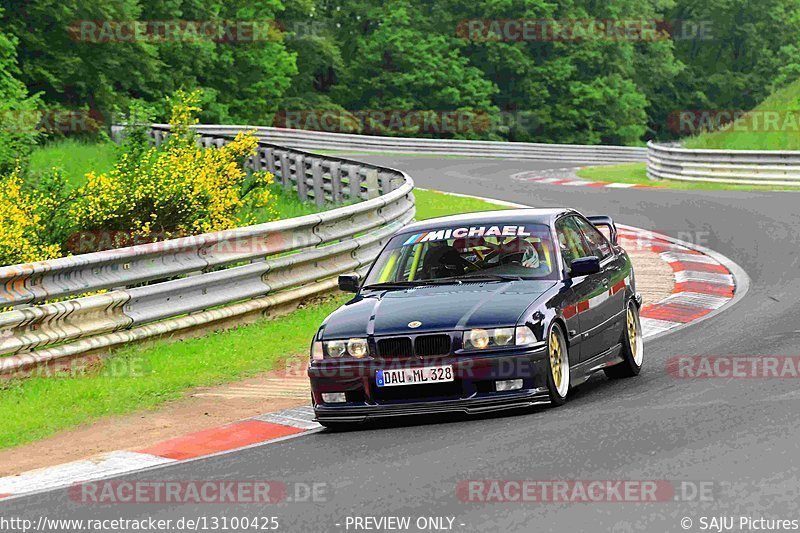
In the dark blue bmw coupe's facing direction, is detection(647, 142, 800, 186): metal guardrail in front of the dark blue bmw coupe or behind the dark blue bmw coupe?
behind

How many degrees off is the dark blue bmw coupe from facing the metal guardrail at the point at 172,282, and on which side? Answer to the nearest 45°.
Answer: approximately 90° to its right

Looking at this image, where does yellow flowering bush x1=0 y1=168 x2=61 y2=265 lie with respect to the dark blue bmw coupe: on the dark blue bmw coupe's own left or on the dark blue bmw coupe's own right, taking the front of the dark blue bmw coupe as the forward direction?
on the dark blue bmw coupe's own right

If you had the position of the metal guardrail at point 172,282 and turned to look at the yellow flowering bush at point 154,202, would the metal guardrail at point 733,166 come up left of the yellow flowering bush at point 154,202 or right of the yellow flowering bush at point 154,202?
right

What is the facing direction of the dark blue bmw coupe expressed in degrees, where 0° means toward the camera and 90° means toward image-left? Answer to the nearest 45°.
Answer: approximately 45°

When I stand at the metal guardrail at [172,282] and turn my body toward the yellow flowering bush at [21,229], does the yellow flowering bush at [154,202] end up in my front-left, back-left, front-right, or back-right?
front-right
